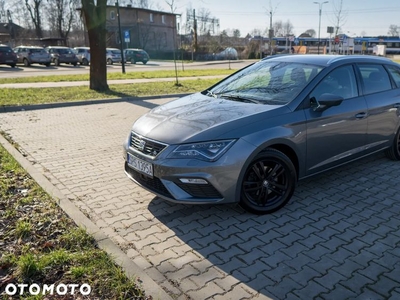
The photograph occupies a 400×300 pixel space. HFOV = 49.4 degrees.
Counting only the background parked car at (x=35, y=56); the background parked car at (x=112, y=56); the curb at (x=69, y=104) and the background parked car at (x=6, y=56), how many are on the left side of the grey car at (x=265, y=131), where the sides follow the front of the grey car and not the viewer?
0

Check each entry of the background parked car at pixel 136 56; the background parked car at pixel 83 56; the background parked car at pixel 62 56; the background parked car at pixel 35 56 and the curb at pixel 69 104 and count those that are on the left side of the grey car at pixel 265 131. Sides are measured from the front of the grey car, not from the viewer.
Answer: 0

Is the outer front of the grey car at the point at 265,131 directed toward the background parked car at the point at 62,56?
no

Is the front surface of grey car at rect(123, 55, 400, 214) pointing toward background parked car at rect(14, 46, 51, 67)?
no

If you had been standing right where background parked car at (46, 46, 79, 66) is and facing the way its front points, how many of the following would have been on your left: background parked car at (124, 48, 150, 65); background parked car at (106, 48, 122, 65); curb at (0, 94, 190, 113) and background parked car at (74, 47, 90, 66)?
3

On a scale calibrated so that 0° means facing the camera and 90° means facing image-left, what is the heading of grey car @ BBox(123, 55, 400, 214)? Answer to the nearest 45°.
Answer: approximately 45°

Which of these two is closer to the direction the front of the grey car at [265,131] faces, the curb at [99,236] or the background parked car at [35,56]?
the curb

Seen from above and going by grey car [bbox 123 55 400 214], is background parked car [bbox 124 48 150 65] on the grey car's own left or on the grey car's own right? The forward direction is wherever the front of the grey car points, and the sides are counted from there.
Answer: on the grey car's own right

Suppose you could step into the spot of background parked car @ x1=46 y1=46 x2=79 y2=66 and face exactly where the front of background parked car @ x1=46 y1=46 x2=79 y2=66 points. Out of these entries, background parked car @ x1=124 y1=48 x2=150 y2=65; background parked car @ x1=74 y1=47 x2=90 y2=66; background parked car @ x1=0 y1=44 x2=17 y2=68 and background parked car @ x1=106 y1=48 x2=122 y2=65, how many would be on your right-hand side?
1

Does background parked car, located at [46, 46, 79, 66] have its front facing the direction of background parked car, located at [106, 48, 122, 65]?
no

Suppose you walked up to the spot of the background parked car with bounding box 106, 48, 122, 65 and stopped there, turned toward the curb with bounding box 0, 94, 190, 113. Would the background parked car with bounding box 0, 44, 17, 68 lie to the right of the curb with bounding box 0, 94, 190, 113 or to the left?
right

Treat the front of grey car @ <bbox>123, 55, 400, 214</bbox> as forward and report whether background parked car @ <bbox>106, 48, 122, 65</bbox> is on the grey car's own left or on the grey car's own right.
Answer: on the grey car's own right

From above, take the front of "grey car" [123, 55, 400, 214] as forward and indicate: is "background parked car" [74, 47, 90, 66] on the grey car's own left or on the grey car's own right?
on the grey car's own right
